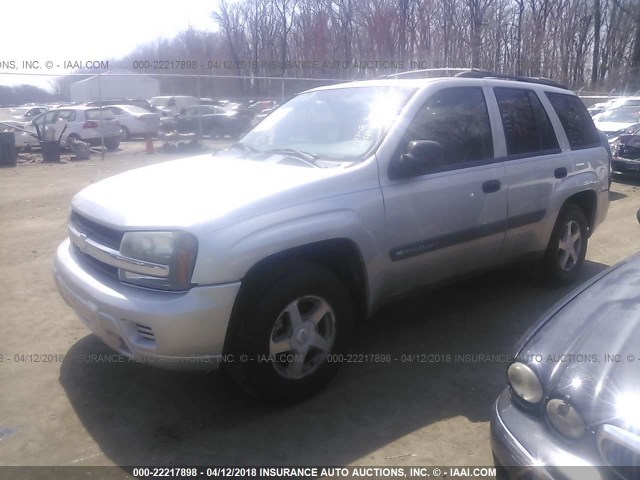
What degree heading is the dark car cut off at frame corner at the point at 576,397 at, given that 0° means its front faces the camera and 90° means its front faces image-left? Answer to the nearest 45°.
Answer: approximately 45°

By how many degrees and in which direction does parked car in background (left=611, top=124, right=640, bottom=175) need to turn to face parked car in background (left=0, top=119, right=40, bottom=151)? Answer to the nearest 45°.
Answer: approximately 45° to its right

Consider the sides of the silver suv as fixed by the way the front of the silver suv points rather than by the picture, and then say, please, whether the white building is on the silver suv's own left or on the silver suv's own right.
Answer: on the silver suv's own right

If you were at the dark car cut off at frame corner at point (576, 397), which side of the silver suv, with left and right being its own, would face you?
left

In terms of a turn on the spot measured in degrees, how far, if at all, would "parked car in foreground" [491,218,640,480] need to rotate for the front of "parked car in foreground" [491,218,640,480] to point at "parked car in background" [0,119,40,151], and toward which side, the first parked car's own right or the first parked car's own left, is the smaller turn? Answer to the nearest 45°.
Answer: approximately 90° to the first parked car's own right

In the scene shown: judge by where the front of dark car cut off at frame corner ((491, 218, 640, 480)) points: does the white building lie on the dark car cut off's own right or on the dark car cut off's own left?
on the dark car cut off's own right
